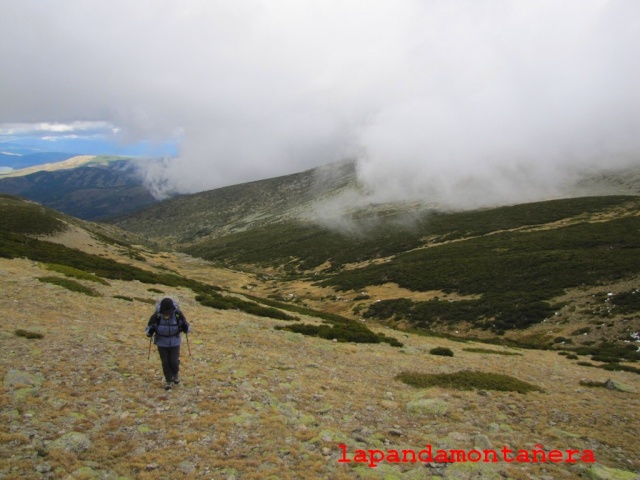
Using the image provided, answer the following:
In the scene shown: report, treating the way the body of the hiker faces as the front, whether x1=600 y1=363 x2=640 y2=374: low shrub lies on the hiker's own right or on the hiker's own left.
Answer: on the hiker's own left

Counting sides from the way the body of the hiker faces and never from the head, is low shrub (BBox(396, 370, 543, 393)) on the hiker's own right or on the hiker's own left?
on the hiker's own left

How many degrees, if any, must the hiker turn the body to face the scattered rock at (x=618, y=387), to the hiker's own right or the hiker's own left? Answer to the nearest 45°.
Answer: approximately 90° to the hiker's own left

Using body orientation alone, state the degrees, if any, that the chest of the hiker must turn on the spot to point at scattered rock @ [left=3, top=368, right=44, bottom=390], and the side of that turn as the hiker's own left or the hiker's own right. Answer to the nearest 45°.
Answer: approximately 90° to the hiker's own right

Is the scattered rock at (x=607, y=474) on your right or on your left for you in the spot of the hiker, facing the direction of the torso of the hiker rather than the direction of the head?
on your left

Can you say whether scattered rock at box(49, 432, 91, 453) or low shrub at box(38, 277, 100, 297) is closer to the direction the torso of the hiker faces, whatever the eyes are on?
the scattered rock

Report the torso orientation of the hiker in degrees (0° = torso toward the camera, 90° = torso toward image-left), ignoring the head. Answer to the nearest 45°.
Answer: approximately 0°

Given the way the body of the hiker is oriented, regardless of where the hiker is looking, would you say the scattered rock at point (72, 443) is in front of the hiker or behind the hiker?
in front

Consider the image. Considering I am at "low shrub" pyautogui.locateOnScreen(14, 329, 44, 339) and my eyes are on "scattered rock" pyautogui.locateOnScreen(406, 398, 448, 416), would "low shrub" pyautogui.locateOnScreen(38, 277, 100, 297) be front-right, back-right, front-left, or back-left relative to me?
back-left

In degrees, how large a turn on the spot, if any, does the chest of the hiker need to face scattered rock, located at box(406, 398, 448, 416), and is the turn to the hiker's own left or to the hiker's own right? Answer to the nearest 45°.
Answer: approximately 90° to the hiker's own left

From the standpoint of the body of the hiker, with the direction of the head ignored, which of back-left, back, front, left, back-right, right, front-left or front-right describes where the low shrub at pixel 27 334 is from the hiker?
back-right
